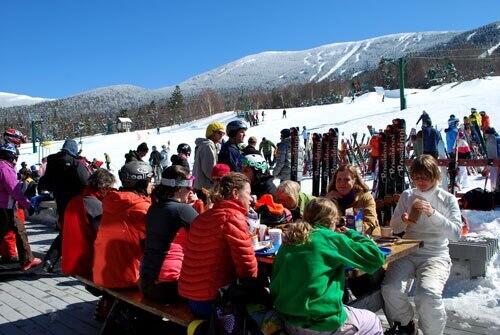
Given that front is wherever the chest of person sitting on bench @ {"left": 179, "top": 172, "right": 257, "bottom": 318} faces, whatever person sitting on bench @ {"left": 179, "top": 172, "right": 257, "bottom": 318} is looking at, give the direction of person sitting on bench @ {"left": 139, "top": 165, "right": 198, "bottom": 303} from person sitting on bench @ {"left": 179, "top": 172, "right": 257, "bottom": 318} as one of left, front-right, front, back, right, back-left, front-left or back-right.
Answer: left

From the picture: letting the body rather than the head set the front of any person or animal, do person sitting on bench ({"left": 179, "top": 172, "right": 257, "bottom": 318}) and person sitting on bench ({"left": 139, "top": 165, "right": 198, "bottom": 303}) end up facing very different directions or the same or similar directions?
same or similar directions

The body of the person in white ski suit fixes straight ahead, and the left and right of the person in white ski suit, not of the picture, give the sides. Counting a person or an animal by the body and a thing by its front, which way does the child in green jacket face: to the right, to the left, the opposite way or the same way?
the opposite way

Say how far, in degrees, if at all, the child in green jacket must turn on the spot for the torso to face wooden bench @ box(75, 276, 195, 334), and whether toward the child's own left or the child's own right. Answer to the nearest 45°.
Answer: approximately 90° to the child's own left

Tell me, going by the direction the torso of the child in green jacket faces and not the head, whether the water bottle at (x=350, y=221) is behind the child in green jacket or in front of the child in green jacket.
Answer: in front

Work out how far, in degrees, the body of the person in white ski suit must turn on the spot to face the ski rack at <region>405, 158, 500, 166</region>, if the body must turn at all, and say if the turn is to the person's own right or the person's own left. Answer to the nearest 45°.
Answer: approximately 135° to the person's own right

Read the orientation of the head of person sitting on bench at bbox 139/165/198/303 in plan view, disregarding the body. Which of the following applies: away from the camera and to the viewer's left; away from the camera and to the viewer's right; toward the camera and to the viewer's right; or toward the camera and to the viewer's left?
away from the camera and to the viewer's right

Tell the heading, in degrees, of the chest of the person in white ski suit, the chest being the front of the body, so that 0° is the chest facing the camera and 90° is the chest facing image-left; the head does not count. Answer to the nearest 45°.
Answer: approximately 45°

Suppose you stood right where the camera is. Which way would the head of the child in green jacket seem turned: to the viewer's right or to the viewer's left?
to the viewer's right

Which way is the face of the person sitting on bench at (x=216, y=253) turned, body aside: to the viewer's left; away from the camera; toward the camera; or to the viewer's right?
to the viewer's right

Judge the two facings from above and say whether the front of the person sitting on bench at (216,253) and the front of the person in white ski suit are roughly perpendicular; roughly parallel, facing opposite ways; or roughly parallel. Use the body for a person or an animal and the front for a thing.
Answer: roughly parallel, facing opposite ways

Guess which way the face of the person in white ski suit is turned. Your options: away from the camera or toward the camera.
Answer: toward the camera

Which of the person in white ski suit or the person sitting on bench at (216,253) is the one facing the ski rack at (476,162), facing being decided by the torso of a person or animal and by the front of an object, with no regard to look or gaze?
the person sitting on bench
